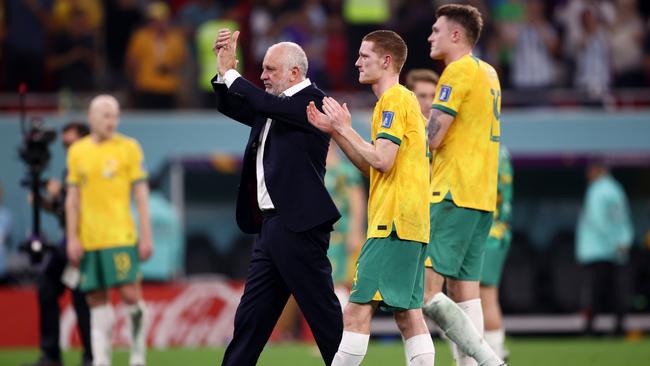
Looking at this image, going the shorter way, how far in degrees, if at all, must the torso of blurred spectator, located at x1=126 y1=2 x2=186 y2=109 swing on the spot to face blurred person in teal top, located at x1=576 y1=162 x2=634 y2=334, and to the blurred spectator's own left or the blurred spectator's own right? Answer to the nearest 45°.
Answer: approximately 90° to the blurred spectator's own left

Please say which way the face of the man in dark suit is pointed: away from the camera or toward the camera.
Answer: toward the camera

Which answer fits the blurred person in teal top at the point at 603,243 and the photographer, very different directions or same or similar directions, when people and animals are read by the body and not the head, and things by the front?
same or similar directions

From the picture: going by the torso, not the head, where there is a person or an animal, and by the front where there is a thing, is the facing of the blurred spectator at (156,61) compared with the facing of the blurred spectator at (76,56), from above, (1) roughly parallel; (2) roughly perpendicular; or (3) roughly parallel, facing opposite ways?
roughly parallel

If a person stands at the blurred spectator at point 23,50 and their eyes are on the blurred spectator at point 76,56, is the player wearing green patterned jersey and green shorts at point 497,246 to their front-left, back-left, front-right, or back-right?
front-right

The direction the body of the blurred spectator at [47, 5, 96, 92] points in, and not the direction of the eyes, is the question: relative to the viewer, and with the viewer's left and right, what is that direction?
facing the viewer

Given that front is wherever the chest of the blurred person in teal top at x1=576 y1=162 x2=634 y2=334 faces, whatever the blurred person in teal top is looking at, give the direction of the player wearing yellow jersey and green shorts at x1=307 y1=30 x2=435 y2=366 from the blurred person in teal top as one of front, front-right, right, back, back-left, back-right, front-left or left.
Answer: front-left

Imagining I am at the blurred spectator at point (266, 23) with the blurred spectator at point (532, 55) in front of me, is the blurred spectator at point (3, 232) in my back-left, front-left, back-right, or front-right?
back-right

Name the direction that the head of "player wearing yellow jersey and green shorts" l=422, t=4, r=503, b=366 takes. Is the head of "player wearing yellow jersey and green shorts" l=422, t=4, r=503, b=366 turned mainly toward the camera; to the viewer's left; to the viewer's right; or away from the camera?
to the viewer's left

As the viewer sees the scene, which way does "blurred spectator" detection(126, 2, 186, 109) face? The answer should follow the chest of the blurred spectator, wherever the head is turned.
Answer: toward the camera

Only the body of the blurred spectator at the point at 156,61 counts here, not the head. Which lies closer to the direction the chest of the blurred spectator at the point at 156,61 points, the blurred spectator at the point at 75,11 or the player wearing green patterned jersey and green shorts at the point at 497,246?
the player wearing green patterned jersey and green shorts

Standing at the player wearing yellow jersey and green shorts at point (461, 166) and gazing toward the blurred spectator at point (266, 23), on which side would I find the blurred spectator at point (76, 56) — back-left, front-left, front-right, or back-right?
front-left

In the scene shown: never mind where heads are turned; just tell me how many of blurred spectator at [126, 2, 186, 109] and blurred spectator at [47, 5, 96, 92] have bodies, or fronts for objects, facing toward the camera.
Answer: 2
